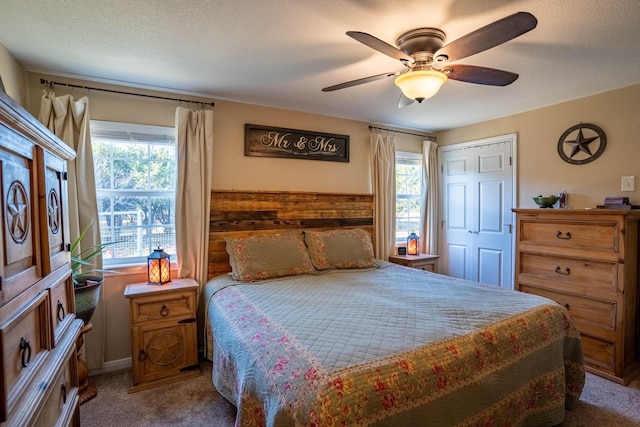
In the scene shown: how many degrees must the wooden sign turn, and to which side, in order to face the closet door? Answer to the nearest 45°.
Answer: approximately 45° to its left

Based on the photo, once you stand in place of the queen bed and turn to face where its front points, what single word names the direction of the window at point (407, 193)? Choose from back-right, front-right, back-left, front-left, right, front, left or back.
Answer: back-left

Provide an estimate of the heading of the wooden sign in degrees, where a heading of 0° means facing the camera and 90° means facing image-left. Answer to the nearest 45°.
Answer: approximately 315°

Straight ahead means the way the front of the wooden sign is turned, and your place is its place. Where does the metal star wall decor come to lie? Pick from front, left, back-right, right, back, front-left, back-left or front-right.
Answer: front-left

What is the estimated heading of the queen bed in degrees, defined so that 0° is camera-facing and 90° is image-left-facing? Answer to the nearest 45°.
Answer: approximately 315°

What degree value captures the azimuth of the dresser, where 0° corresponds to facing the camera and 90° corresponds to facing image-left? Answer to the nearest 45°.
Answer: approximately 45°

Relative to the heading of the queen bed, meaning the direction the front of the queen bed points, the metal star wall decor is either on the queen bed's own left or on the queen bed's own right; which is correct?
on the queen bed's own left

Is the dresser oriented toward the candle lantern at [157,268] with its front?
yes

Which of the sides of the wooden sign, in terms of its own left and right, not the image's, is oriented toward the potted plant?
right

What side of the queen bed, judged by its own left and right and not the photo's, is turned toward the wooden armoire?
right

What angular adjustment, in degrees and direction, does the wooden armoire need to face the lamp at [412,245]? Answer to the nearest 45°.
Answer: approximately 45° to its left

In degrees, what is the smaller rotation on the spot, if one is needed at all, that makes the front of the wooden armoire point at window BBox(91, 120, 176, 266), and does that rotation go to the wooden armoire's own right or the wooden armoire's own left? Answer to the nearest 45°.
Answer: approximately 135° to the wooden armoire's own left
